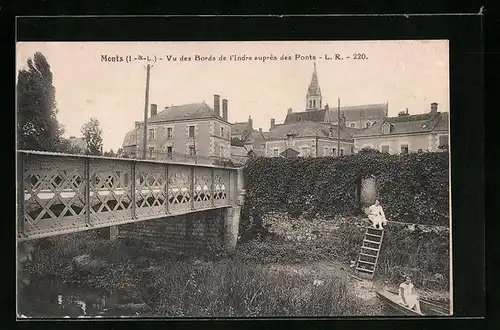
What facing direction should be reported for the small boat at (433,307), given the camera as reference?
facing away from the viewer and to the left of the viewer
